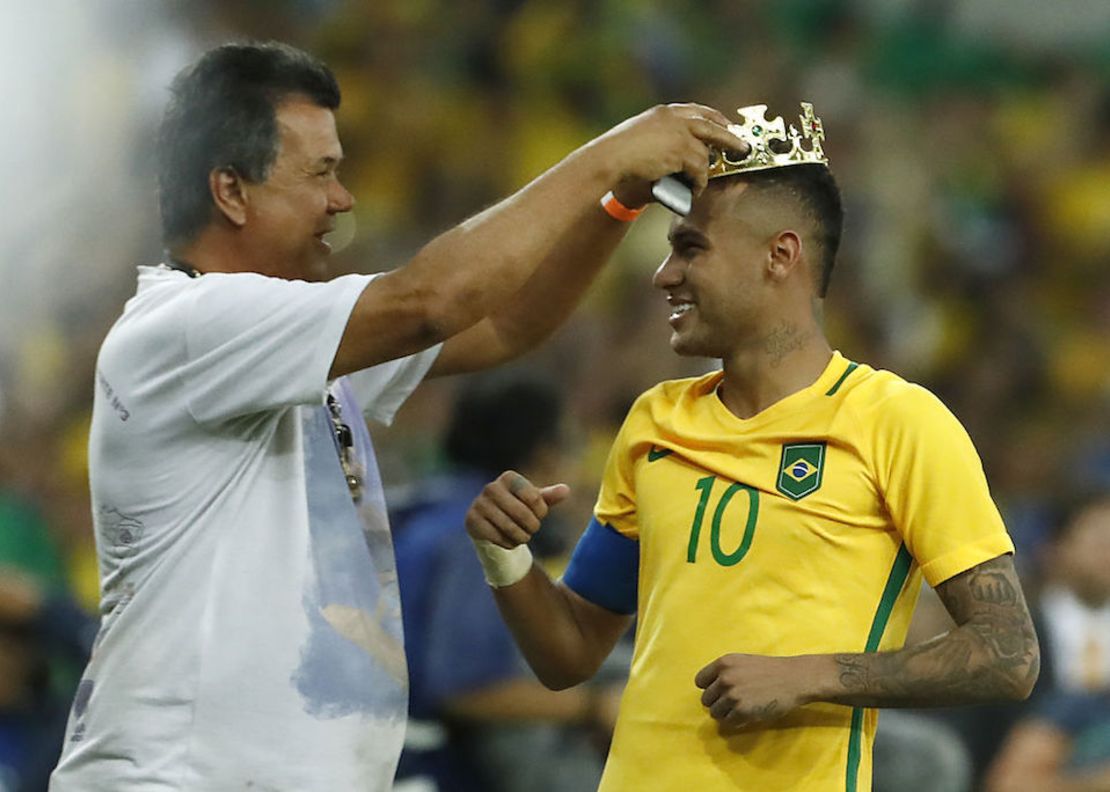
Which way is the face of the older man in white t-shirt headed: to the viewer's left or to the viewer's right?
to the viewer's right

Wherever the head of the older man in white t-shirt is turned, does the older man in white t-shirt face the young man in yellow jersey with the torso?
yes

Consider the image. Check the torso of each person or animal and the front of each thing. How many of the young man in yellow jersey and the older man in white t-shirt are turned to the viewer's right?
1

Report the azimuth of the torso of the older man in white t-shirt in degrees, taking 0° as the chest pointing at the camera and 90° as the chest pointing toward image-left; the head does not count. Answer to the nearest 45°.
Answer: approximately 270°

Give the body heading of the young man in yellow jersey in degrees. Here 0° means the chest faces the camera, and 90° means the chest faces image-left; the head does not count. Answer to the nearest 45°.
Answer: approximately 45°

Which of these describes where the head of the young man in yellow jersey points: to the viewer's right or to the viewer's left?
to the viewer's left
